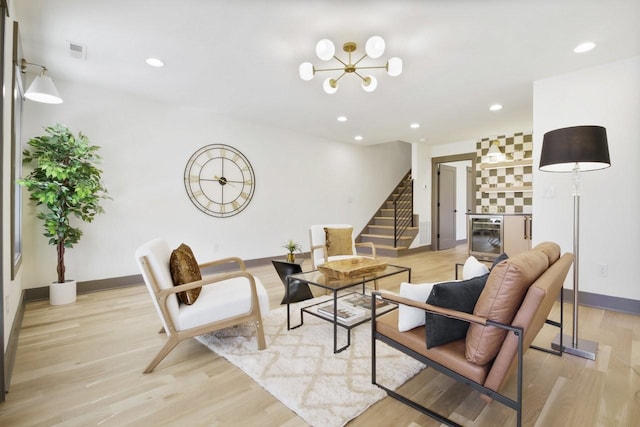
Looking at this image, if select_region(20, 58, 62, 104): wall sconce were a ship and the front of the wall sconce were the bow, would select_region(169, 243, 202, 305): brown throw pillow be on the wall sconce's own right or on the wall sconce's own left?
on the wall sconce's own right

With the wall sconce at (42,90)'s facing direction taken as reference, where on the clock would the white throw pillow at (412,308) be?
The white throw pillow is roughly at 2 o'clock from the wall sconce.

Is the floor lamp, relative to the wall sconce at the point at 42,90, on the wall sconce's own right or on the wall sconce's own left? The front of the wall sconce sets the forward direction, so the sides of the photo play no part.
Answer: on the wall sconce's own right

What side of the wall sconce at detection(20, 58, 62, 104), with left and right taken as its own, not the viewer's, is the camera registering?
right

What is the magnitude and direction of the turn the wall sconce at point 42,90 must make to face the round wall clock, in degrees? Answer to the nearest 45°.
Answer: approximately 45° to its left

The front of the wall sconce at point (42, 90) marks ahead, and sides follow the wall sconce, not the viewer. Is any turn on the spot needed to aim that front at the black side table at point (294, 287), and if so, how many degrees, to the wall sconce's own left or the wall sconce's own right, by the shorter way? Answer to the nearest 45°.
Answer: approximately 45° to the wall sconce's own right

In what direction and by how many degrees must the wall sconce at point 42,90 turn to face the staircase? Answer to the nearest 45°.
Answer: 0° — it already faces it
